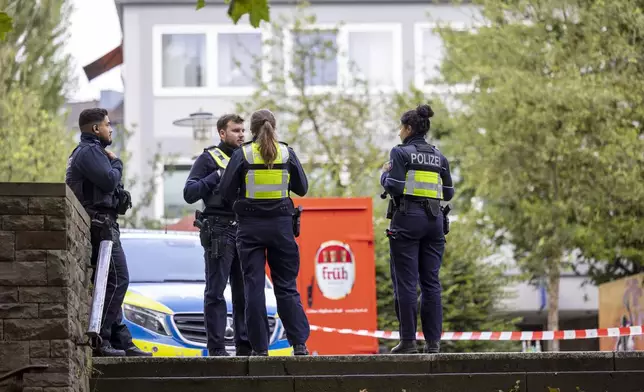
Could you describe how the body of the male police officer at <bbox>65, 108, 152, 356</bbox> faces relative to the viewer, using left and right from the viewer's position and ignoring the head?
facing to the right of the viewer

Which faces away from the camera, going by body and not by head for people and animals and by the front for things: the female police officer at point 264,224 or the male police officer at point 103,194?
the female police officer

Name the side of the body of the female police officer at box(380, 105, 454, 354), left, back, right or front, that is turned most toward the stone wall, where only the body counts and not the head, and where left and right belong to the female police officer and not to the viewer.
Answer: left

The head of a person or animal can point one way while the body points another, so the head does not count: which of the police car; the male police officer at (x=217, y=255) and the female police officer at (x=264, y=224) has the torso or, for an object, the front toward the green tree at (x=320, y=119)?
the female police officer

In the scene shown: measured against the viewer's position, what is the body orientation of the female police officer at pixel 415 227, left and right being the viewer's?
facing away from the viewer and to the left of the viewer

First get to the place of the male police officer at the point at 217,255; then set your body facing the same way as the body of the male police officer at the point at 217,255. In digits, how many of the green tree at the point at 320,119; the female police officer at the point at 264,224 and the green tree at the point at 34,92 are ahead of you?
1

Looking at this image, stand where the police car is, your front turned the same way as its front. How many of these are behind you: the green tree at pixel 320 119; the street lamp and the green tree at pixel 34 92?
3

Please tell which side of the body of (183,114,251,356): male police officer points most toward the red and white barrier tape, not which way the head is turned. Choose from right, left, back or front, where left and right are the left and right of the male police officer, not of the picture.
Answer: left

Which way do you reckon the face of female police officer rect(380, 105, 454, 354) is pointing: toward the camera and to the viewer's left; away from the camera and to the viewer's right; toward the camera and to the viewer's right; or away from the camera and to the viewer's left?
away from the camera and to the viewer's left

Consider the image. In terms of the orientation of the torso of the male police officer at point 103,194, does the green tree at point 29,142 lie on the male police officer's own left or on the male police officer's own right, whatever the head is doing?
on the male police officer's own left

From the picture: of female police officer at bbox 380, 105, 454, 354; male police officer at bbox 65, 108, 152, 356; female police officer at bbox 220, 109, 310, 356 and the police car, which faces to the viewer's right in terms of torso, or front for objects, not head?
the male police officer

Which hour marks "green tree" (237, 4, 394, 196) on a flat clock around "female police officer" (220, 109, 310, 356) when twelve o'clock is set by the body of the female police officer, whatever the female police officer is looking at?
The green tree is roughly at 12 o'clock from the female police officer.

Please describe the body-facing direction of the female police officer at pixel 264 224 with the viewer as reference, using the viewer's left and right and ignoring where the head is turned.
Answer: facing away from the viewer

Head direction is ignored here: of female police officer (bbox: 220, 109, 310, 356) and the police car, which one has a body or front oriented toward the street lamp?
the female police officer
